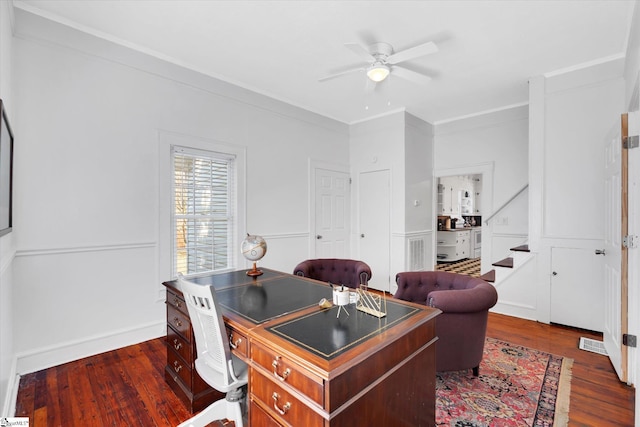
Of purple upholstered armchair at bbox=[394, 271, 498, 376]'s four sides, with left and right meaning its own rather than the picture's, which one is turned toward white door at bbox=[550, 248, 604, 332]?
back

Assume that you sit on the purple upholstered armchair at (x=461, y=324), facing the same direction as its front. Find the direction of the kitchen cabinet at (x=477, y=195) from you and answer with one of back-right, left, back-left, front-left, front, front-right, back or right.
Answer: back-right

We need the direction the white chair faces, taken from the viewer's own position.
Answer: facing away from the viewer and to the right of the viewer

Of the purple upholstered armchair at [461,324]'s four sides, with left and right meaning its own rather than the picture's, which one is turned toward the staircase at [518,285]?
back

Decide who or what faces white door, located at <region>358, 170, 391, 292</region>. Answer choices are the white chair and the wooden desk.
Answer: the white chair

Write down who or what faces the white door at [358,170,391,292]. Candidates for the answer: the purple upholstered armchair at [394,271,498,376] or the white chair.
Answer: the white chair

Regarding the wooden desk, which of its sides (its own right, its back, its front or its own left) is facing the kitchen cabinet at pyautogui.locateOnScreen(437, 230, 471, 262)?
back

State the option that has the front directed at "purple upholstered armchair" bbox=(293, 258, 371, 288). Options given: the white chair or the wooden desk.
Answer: the white chair

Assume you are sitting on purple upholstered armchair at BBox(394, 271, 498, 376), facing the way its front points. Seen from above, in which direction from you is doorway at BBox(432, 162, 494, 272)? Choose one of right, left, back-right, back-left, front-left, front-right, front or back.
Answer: back-right

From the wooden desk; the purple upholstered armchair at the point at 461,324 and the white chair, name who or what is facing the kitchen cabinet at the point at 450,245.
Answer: the white chair

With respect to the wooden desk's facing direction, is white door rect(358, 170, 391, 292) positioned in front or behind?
behind

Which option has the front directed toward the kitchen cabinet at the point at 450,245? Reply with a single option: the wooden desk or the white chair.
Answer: the white chair

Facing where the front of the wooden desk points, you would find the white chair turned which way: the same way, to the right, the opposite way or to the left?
the opposite way
